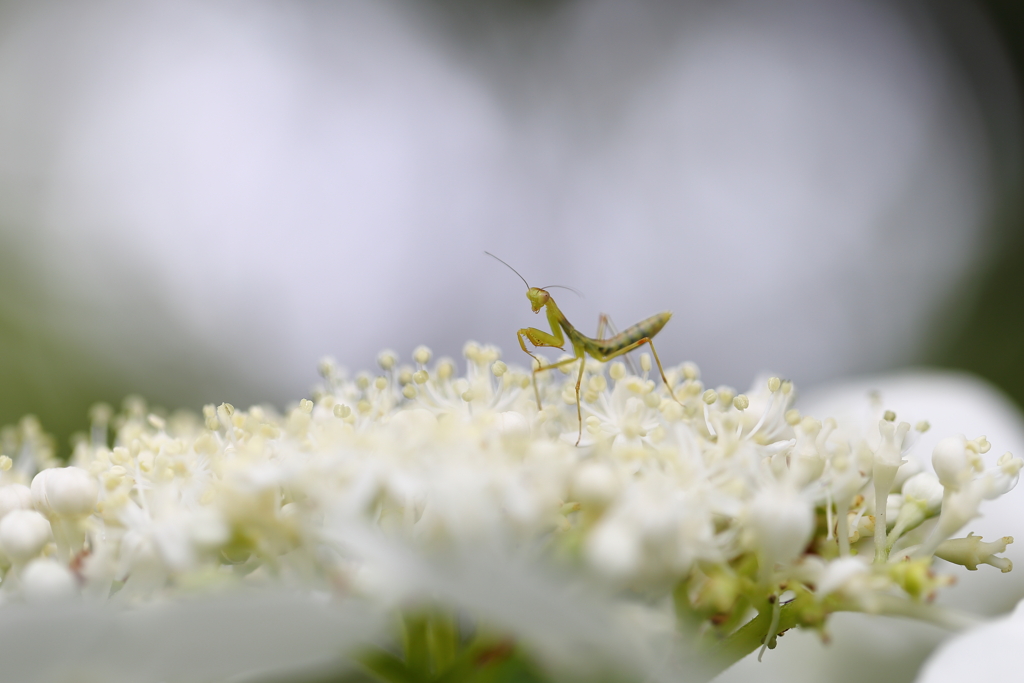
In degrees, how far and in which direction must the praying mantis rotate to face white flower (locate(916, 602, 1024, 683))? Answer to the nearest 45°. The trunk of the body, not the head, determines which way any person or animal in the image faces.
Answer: approximately 90° to its left

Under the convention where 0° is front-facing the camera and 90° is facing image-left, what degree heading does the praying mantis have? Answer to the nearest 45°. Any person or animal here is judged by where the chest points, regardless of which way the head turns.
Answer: approximately 90°
